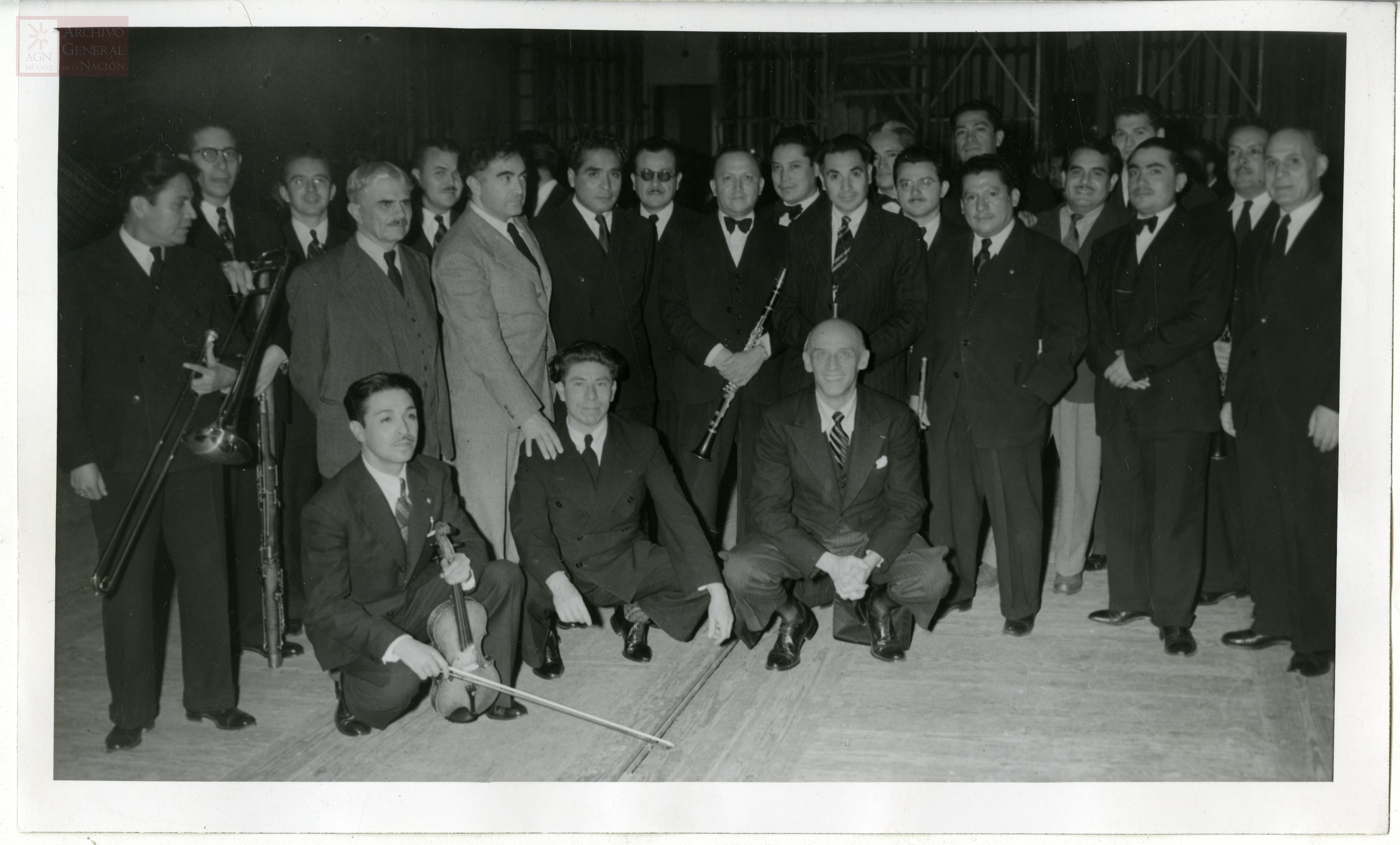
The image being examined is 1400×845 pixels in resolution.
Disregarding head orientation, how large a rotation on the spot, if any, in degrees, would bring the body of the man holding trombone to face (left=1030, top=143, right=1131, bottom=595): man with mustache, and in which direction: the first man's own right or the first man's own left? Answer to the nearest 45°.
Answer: approximately 45° to the first man's own left

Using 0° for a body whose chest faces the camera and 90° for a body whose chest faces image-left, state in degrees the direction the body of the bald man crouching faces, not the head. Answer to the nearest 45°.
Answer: approximately 0°
